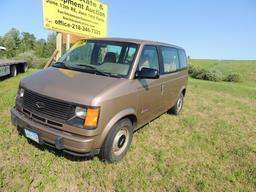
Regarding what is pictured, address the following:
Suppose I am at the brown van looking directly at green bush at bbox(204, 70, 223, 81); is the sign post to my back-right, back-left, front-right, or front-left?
front-left

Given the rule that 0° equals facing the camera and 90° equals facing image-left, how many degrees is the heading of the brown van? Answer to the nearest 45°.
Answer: approximately 45°

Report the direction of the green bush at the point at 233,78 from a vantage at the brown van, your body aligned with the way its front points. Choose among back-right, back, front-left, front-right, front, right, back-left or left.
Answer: back

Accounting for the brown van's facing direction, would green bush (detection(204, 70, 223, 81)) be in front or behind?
behind

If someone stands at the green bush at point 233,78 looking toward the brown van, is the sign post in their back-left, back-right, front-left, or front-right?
front-right

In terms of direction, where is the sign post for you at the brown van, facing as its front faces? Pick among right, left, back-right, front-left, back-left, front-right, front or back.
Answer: back-right

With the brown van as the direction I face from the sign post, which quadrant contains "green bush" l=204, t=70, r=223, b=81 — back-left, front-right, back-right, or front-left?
back-left
